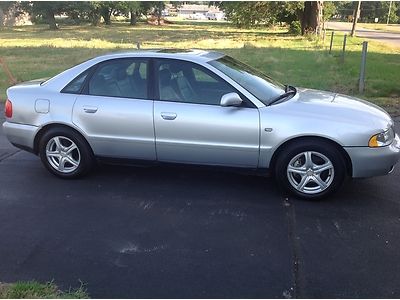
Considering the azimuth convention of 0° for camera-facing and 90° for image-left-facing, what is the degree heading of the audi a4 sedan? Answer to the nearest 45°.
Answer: approximately 270°

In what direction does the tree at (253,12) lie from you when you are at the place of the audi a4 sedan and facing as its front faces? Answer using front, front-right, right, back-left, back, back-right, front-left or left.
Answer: left
